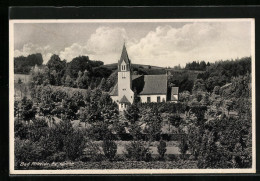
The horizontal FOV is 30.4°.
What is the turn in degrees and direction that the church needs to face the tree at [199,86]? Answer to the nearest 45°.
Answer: approximately 135° to its left

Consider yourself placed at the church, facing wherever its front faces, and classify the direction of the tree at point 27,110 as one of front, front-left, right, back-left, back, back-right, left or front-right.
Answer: front-right

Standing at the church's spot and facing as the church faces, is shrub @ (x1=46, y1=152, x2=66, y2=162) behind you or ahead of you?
ahead

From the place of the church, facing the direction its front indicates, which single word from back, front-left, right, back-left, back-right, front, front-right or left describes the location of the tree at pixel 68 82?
front-right

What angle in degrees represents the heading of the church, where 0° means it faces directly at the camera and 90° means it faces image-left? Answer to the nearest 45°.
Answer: approximately 45°

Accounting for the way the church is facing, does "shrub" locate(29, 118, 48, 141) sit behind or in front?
in front

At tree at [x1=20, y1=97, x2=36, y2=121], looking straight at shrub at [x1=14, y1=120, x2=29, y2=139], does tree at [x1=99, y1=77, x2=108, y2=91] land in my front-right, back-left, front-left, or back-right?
back-left

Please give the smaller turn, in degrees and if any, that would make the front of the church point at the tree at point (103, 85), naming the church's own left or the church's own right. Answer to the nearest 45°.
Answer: approximately 45° to the church's own right

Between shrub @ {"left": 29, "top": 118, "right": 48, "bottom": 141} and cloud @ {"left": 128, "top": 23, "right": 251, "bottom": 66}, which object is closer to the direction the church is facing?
the shrub
